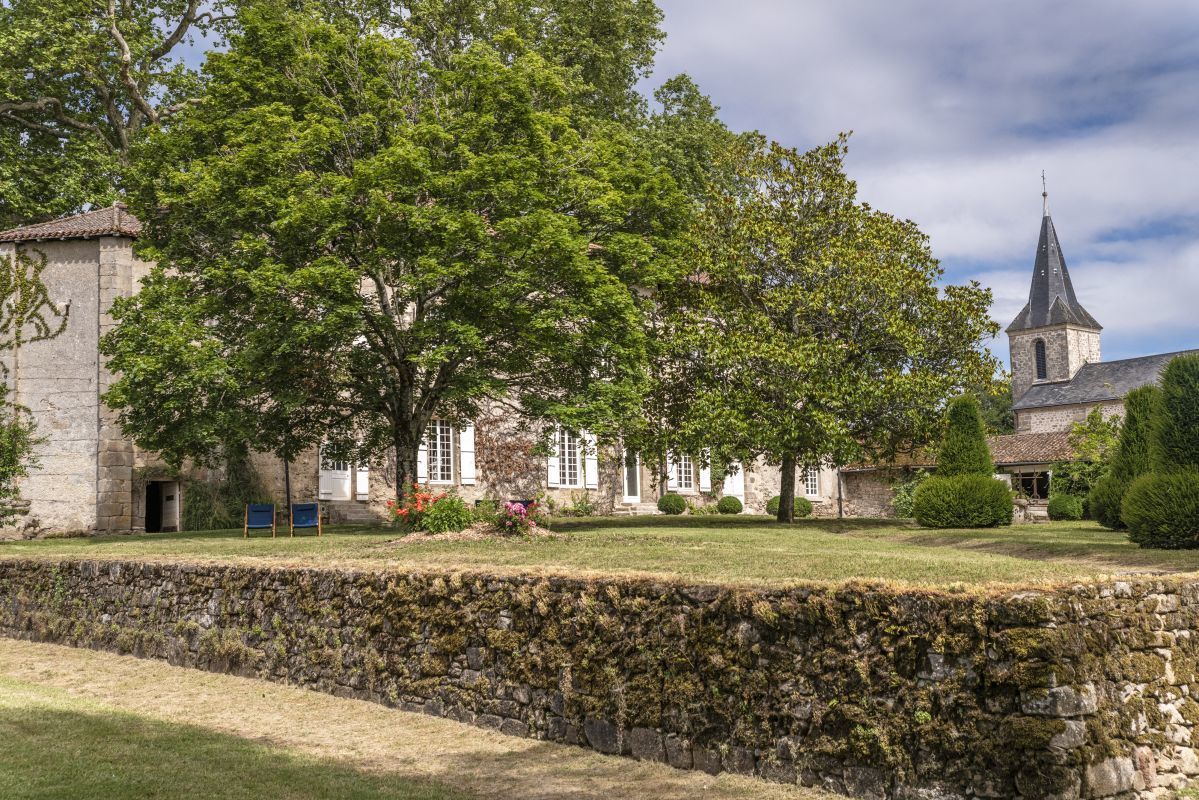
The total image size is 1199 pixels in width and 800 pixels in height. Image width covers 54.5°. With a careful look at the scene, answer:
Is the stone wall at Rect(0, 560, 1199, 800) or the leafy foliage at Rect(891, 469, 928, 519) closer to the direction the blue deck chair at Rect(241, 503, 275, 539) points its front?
the stone wall

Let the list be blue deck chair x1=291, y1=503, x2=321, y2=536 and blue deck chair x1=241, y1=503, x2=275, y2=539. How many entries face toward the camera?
2

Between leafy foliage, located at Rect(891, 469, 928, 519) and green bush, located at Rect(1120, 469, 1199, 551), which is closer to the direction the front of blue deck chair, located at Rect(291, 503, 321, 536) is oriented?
the green bush

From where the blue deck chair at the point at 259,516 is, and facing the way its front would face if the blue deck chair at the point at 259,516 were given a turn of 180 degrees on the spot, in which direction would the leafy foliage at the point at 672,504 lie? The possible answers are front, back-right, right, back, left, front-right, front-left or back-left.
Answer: front-right

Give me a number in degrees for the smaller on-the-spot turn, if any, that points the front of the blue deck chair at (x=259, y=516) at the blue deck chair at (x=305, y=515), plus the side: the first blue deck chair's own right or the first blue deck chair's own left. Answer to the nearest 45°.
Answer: approximately 45° to the first blue deck chair's own left

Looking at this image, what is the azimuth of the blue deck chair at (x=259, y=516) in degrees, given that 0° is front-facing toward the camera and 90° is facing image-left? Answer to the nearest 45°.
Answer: approximately 0°

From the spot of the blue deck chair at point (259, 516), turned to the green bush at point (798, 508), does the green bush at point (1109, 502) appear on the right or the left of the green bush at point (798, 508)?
right

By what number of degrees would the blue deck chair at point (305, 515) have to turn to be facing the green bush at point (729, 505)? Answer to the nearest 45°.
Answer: approximately 135° to its left

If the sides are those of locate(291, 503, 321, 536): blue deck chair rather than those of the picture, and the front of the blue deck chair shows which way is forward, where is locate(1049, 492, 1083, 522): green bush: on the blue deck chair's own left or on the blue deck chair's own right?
on the blue deck chair's own left

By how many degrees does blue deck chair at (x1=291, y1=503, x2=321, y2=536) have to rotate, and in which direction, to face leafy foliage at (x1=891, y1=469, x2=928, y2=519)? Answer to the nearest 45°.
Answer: approximately 135° to its left

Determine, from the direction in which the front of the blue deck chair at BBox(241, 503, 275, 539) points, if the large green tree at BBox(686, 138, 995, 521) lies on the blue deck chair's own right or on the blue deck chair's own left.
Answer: on the blue deck chair's own left

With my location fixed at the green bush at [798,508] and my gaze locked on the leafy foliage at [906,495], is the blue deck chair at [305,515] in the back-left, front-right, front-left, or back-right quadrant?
back-right

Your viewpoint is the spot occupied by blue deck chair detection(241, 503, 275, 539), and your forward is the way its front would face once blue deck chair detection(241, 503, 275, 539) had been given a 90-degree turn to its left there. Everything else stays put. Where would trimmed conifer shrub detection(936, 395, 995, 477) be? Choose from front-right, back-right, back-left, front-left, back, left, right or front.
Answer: front
